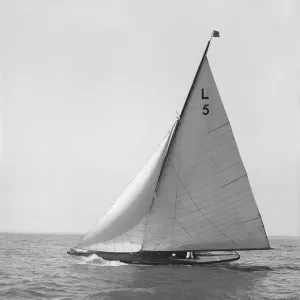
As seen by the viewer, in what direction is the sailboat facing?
to the viewer's left
